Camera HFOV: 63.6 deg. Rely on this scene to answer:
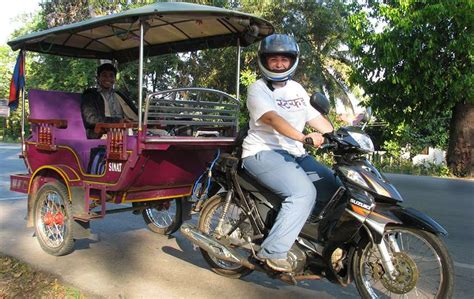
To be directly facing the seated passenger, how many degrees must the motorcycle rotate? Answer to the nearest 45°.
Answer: approximately 180°

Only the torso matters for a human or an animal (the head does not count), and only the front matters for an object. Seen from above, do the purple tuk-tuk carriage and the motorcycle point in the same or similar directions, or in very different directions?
same or similar directions

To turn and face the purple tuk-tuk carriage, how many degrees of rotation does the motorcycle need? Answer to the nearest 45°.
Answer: approximately 180°

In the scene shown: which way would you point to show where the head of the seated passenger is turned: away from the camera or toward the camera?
toward the camera

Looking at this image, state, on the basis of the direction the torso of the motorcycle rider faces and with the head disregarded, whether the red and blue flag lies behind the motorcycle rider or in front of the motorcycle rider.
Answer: behind

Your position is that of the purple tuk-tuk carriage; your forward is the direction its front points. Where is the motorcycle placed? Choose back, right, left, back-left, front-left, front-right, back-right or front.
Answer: front

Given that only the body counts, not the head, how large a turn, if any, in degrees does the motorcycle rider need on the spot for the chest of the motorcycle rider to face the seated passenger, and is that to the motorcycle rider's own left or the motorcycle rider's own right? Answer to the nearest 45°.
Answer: approximately 180°

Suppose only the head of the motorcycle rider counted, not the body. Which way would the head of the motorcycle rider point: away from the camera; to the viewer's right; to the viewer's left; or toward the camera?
toward the camera

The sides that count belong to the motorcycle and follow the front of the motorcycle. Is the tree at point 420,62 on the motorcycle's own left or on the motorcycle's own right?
on the motorcycle's own left

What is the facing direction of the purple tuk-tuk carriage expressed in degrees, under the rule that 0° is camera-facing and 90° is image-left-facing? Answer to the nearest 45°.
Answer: approximately 315°

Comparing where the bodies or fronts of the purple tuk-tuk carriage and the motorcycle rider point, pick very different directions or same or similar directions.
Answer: same or similar directions

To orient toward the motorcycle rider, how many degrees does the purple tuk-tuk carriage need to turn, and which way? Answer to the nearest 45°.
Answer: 0° — it already faces them

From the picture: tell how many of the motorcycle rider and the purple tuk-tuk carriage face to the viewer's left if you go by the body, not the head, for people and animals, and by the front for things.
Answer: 0
